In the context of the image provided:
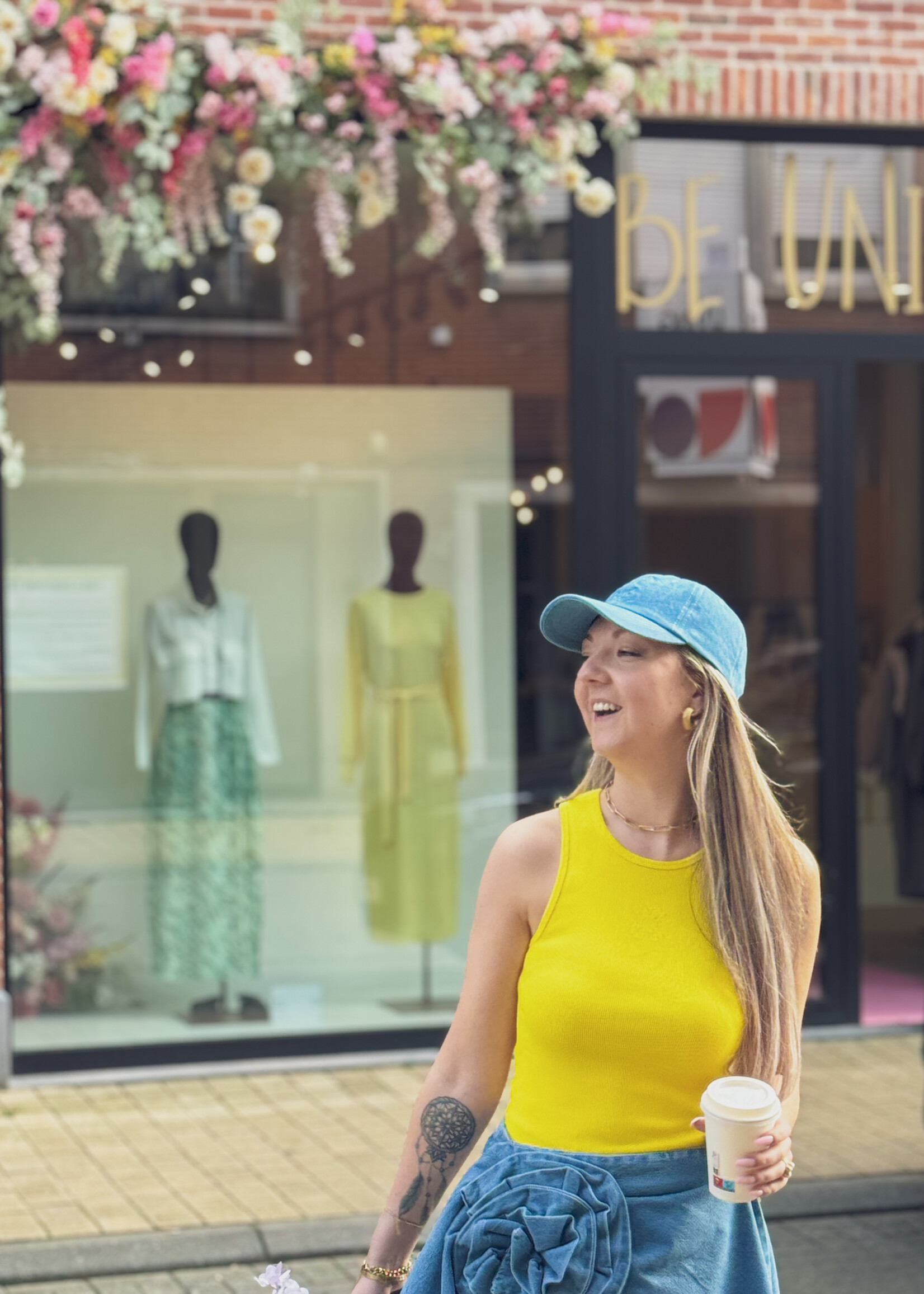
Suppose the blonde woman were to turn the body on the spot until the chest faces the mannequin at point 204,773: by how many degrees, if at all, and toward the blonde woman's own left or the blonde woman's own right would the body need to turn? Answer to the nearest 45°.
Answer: approximately 180°

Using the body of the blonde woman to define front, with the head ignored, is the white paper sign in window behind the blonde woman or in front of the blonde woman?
behind

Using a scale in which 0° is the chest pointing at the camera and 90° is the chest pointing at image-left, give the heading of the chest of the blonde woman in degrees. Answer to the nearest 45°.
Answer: approximately 0°

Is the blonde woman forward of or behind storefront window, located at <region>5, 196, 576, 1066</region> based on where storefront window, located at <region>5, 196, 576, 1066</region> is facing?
forward

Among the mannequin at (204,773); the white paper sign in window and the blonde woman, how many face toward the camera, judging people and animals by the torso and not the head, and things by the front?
3

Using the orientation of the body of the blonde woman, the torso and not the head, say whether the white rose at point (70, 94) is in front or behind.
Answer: behind

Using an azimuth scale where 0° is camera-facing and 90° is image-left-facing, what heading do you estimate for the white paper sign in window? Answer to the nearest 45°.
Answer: approximately 0°
